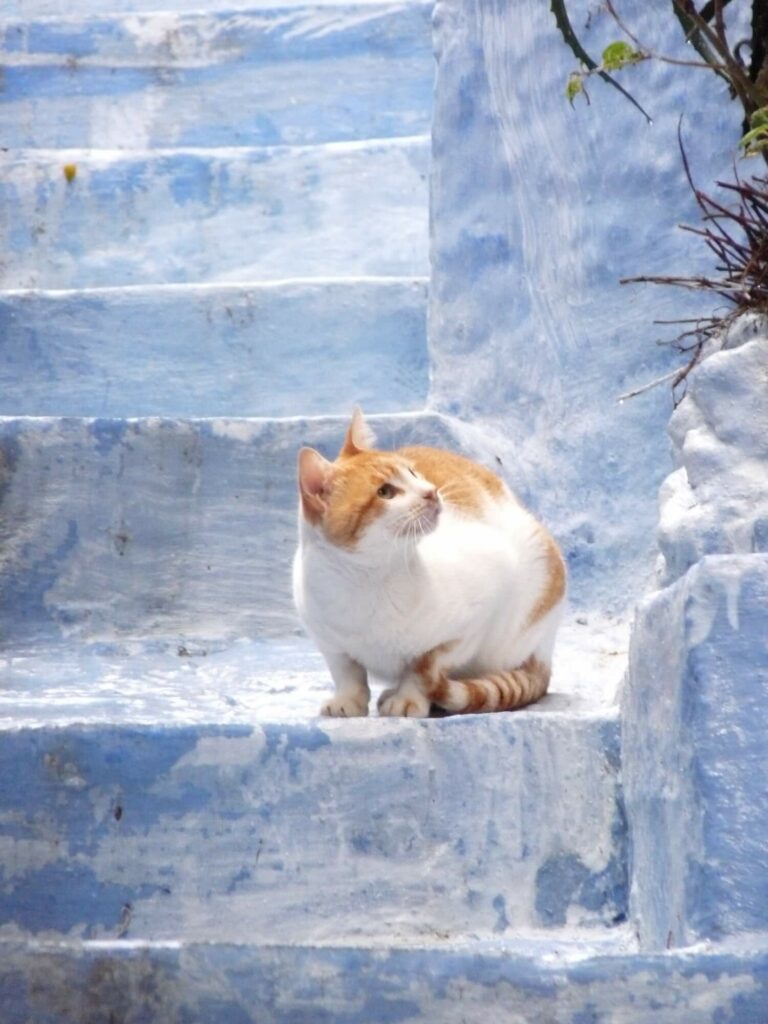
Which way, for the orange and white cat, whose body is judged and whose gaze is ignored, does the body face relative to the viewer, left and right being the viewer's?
facing the viewer and to the left of the viewer

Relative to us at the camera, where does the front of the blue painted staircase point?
facing the viewer
